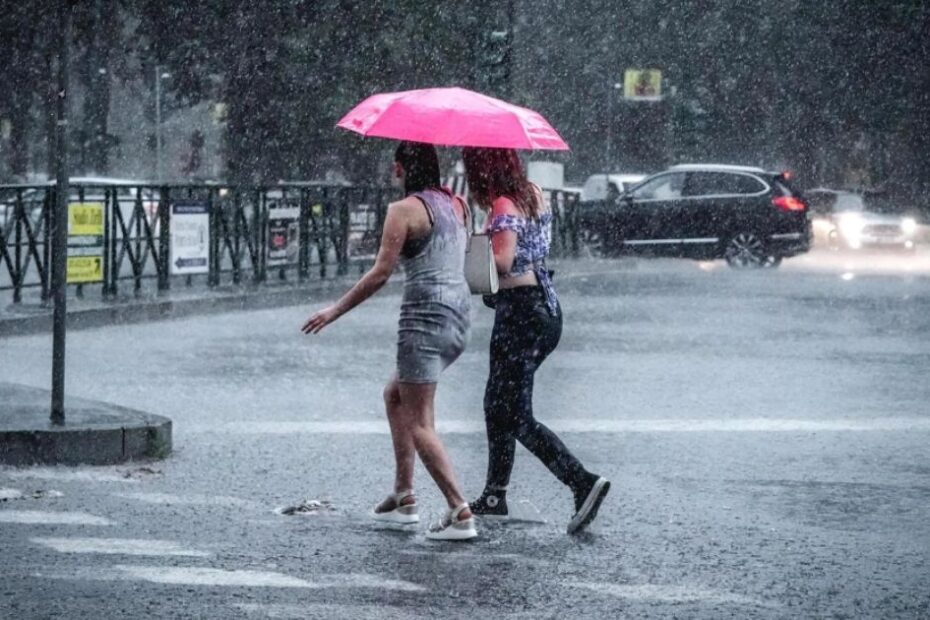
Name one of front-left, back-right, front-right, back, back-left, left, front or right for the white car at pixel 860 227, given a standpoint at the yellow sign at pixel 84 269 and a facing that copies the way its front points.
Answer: back-left

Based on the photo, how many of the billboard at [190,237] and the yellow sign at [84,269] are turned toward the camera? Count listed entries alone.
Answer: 2

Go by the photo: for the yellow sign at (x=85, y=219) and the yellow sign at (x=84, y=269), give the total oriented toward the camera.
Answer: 2

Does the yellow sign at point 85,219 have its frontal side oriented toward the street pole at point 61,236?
yes

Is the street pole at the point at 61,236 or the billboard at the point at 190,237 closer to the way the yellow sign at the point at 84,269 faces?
the street pole

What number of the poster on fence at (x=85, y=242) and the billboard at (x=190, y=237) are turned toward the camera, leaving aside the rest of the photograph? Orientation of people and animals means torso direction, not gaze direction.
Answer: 2

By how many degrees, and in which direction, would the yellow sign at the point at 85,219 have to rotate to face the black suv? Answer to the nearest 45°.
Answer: approximately 135° to its left

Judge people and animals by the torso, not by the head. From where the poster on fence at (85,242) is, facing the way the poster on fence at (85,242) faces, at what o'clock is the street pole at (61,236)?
The street pole is roughly at 12 o'clock from the poster on fence.

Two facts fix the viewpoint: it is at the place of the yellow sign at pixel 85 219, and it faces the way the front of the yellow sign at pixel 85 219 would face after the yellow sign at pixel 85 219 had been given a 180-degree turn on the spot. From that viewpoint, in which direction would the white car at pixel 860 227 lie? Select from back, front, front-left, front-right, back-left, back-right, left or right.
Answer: front-right

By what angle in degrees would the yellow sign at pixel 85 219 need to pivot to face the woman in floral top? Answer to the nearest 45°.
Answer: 0° — it already faces them

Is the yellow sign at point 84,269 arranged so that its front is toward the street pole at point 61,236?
yes

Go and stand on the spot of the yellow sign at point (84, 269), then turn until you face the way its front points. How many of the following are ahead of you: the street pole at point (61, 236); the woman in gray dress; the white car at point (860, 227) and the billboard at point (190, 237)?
2

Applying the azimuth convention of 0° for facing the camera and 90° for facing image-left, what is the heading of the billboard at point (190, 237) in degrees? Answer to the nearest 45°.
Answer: approximately 0°

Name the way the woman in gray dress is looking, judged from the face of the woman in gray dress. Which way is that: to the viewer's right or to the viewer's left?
to the viewer's left
